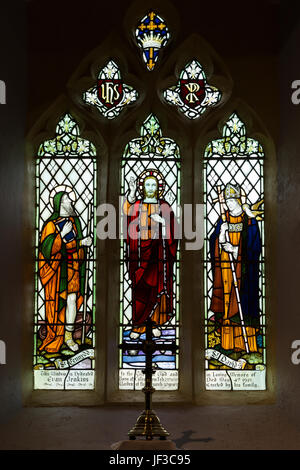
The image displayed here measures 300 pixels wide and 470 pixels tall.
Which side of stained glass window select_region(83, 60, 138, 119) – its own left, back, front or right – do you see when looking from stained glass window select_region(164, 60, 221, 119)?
left

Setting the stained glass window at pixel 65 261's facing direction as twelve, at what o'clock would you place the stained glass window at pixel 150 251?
the stained glass window at pixel 150 251 is roughly at 9 o'clock from the stained glass window at pixel 65 261.

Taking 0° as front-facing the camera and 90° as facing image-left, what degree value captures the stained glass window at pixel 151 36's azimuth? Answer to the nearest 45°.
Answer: approximately 0°
